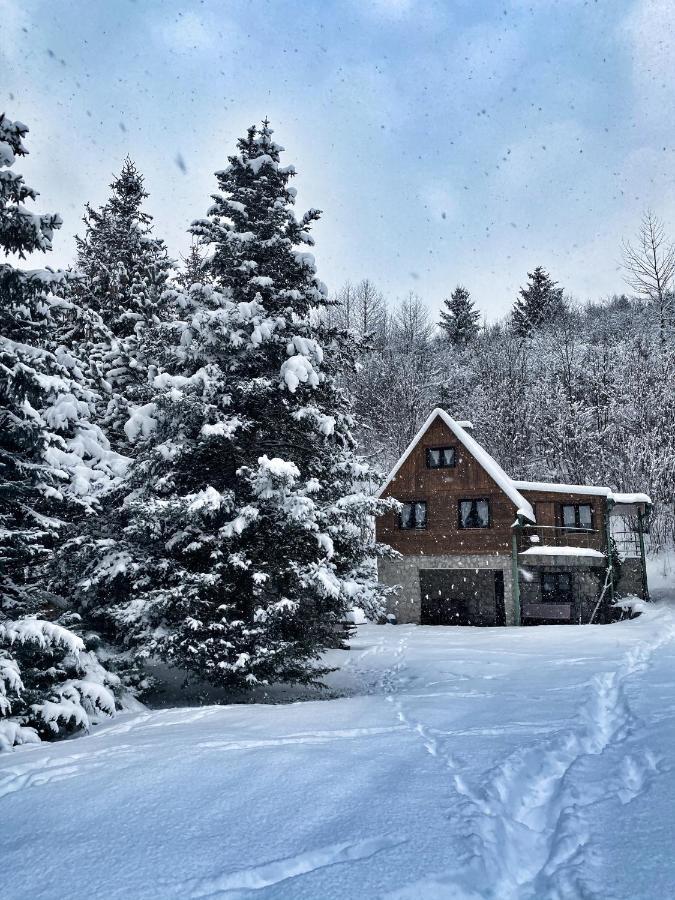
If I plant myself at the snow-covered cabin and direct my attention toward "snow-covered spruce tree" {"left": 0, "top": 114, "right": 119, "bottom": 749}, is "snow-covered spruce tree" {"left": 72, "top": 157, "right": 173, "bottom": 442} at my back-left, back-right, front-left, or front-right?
front-right

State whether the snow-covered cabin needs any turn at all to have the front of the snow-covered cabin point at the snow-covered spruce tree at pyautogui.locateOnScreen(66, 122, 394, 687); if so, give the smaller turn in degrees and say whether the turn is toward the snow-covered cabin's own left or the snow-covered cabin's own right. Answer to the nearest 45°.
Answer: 0° — it already faces it

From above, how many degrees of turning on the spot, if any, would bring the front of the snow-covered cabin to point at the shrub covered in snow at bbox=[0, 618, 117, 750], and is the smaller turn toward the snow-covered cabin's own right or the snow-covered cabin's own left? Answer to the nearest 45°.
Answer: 0° — it already faces it

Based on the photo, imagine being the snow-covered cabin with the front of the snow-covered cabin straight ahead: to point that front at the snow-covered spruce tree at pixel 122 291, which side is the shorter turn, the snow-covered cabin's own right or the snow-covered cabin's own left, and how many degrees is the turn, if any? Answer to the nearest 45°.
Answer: approximately 45° to the snow-covered cabin's own right

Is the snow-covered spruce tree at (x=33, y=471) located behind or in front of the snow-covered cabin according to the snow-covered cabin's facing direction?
in front

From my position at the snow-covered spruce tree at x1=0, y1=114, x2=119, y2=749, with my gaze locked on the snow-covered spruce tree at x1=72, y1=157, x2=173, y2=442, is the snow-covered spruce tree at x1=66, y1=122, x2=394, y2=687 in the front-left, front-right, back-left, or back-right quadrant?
front-right

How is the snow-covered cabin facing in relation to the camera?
toward the camera
